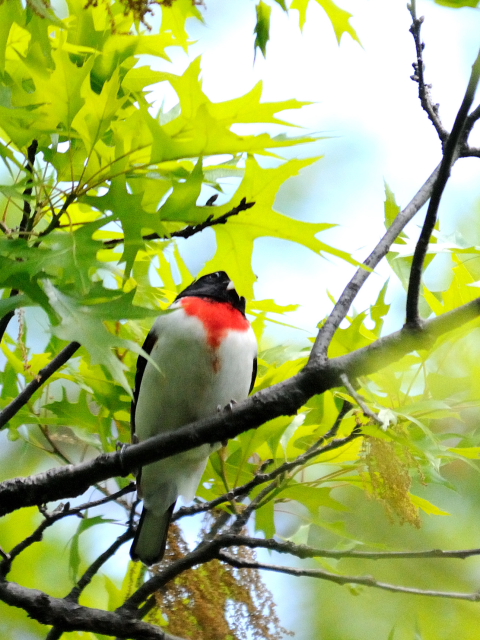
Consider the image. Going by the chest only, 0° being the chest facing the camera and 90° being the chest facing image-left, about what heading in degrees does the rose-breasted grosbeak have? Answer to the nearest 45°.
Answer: approximately 315°

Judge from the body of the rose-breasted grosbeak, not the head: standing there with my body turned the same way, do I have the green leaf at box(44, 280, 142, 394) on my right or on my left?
on my right
